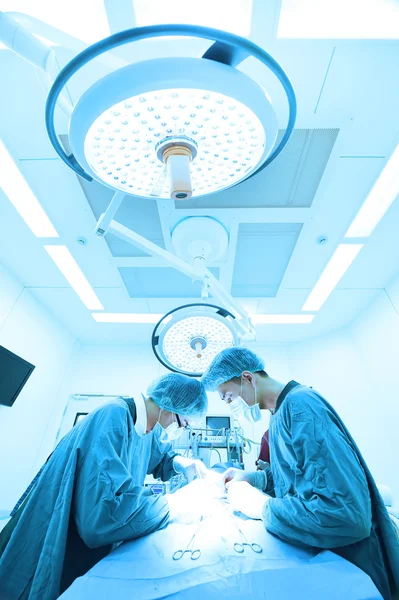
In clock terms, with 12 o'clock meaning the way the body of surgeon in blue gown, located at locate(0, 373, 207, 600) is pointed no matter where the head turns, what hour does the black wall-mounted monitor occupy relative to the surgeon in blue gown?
The black wall-mounted monitor is roughly at 8 o'clock from the surgeon in blue gown.

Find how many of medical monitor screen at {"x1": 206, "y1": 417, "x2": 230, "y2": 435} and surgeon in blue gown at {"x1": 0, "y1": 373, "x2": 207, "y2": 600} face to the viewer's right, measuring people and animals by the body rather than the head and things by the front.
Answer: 1

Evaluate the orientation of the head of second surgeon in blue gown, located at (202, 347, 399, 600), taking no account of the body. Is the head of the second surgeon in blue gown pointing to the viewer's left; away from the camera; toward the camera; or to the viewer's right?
to the viewer's left

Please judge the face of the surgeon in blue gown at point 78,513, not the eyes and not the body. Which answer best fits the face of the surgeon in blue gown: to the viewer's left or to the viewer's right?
to the viewer's right

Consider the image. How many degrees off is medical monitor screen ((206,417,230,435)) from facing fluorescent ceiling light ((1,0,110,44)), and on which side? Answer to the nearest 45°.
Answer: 0° — it already faces it

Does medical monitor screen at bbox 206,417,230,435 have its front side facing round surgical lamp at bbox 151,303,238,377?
yes

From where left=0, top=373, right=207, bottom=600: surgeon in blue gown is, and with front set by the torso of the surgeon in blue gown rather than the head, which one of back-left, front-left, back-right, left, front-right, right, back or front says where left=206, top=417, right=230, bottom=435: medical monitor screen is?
front-left

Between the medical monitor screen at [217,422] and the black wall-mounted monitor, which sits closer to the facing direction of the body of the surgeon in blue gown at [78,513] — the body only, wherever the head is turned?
the medical monitor screen

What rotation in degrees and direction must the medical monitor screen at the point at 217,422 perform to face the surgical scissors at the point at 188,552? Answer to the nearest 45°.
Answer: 0° — it already faces it

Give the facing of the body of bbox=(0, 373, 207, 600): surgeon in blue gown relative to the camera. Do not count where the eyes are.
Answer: to the viewer's right

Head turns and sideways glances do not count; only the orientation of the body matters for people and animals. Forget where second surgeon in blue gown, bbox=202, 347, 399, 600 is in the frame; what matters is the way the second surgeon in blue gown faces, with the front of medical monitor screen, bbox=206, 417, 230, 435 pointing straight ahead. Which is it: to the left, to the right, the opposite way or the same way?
to the right
